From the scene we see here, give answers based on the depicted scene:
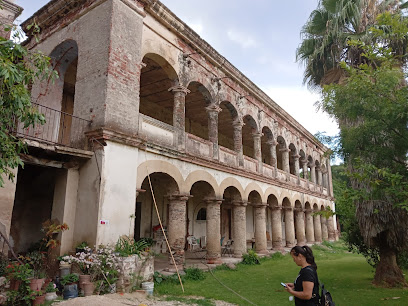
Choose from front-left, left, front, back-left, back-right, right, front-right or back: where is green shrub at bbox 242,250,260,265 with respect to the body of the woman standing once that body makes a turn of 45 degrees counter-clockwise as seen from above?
back-right

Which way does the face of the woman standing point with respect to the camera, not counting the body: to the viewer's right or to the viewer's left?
to the viewer's left

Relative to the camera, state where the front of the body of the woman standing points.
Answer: to the viewer's left

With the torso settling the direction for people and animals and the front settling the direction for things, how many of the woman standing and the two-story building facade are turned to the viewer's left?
1

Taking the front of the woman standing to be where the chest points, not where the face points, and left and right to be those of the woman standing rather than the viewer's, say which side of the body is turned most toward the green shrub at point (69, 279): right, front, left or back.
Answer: front

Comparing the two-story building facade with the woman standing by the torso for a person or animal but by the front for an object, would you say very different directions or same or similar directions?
very different directions

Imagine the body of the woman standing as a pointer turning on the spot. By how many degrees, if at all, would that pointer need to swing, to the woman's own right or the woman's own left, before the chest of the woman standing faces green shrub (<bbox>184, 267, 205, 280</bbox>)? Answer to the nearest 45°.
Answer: approximately 45° to the woman's own right
